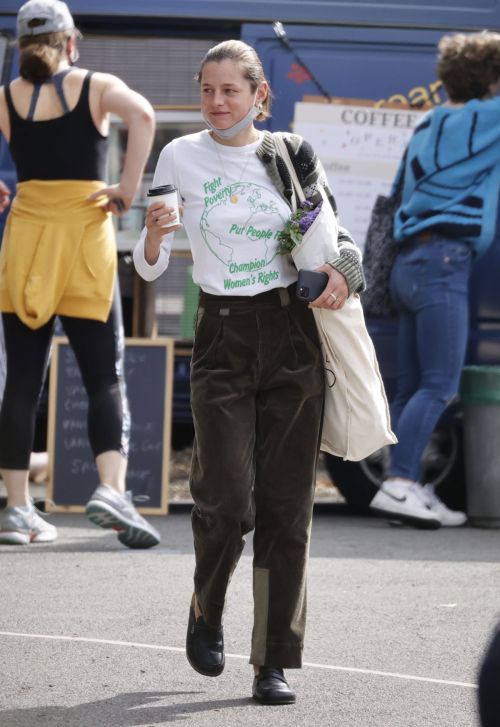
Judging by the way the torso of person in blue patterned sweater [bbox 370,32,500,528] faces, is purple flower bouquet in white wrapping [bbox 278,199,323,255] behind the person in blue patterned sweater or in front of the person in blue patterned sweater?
behind

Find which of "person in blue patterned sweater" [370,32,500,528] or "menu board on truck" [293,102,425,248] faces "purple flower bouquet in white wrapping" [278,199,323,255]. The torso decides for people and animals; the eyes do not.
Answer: the menu board on truck

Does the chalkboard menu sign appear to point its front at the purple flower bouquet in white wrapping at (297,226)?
yes

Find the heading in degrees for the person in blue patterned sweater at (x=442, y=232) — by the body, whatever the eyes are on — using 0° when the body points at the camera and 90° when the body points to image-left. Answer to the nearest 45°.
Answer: approximately 225°

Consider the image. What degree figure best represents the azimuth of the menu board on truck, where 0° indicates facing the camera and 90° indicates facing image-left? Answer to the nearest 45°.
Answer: approximately 0°

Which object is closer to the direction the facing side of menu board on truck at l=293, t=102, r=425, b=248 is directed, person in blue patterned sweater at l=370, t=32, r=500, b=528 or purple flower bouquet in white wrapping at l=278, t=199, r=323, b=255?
the purple flower bouquet in white wrapping

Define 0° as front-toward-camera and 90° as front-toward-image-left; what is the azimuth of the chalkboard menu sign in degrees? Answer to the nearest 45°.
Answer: approximately 0°

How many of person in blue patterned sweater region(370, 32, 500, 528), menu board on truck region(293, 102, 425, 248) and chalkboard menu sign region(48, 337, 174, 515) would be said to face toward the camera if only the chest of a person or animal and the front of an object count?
2

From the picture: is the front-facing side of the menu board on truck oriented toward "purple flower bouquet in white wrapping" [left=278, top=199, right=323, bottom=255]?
yes
